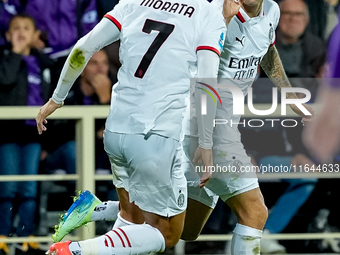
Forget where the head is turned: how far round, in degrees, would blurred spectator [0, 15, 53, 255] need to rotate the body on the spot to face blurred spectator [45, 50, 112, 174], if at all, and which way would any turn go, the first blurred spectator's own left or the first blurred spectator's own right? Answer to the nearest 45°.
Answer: approximately 90° to the first blurred spectator's own left

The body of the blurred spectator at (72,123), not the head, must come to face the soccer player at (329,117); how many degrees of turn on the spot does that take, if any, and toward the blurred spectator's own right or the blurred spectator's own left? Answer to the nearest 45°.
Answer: approximately 45° to the blurred spectator's own left

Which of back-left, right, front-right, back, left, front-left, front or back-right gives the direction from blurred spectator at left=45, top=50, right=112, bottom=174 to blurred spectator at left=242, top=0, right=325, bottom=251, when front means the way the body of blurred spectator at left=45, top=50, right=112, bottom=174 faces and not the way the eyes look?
front-left

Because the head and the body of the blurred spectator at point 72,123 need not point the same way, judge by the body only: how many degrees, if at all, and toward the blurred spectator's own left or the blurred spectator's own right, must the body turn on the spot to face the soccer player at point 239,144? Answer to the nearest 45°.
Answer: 0° — they already face them

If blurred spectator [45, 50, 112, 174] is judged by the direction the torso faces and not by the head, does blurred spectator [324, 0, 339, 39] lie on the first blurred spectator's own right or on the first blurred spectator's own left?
on the first blurred spectator's own left

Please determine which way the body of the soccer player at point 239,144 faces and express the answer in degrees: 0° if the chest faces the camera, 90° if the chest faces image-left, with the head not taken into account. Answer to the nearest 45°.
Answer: approximately 315°

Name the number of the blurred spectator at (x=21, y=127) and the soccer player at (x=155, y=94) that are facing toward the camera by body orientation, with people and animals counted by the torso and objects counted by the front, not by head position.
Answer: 1
